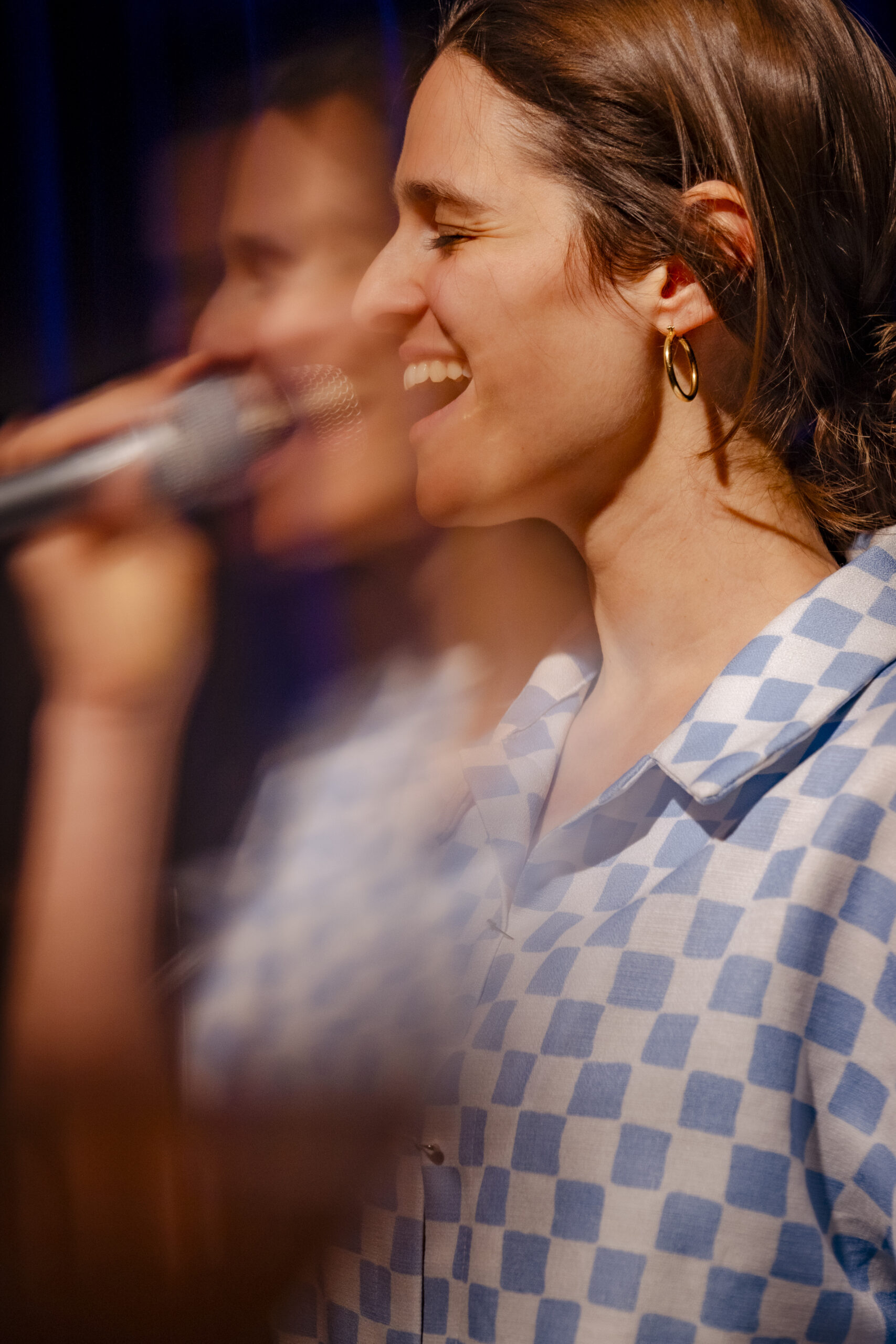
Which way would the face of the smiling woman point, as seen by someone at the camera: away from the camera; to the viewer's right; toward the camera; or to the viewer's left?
to the viewer's left

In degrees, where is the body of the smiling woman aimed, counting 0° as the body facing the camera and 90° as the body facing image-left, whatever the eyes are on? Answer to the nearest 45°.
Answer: approximately 90°
